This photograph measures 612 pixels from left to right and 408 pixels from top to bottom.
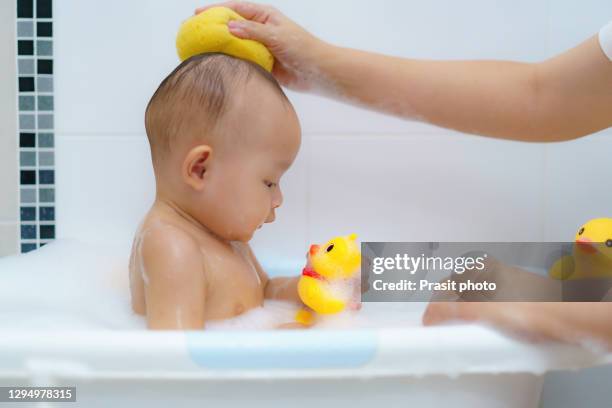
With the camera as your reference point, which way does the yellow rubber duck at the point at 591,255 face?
facing the viewer and to the left of the viewer

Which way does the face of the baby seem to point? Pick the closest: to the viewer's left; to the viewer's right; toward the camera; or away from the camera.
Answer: to the viewer's right

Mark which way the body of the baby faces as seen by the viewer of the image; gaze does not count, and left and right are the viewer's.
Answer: facing to the right of the viewer

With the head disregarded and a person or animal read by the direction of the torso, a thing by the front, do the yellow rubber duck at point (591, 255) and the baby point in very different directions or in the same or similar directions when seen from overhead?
very different directions
